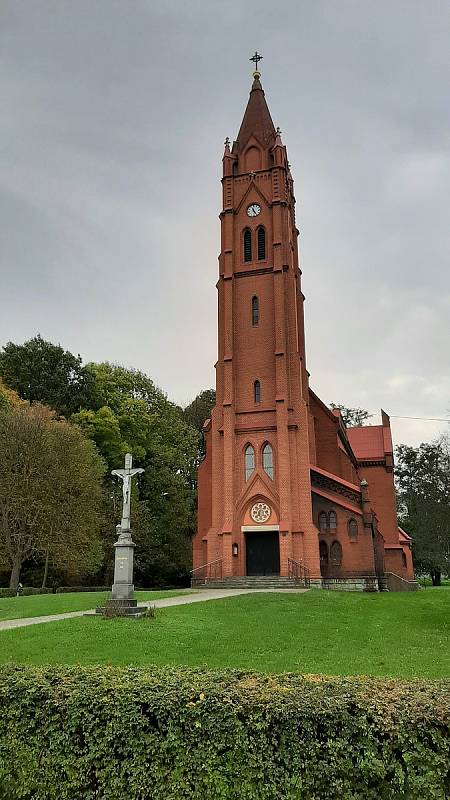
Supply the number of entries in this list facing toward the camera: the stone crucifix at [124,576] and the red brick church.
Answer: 2

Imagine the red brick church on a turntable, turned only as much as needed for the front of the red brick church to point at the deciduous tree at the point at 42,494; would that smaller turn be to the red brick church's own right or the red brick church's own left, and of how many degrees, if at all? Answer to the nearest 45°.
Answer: approximately 90° to the red brick church's own right

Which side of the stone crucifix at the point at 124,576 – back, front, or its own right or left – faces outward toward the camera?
front

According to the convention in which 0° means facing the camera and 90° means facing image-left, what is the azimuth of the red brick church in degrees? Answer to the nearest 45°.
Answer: approximately 0°

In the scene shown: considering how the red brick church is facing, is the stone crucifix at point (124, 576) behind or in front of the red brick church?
in front

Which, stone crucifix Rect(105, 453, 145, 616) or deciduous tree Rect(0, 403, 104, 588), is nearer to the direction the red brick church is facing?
the stone crucifix

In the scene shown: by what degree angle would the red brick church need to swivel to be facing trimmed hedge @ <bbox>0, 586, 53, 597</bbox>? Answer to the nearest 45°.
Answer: approximately 45° to its right

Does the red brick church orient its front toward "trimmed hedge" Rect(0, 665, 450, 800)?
yes

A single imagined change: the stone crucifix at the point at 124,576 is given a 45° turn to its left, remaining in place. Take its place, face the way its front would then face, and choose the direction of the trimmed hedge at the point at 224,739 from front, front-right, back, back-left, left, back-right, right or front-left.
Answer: front-right
